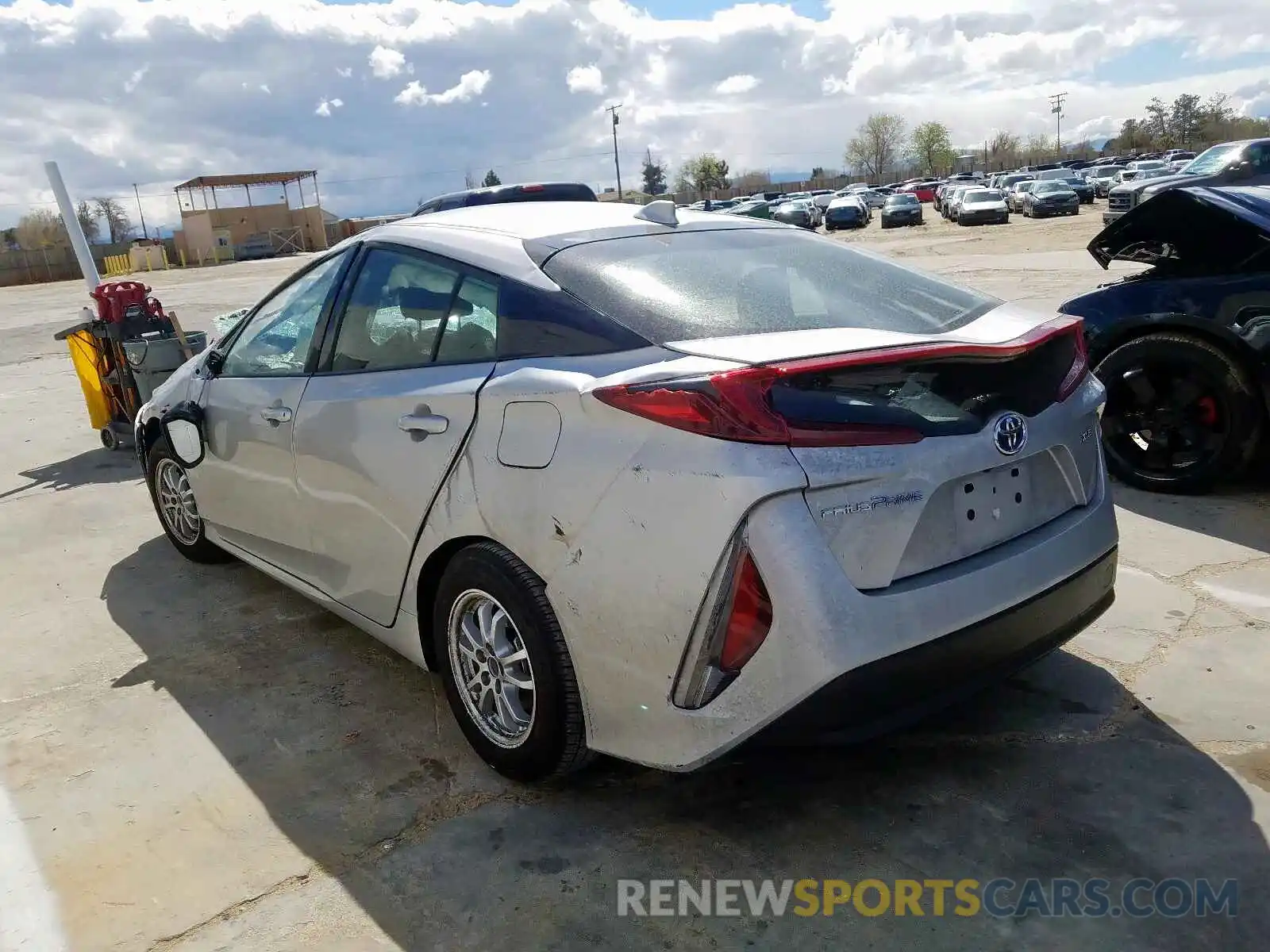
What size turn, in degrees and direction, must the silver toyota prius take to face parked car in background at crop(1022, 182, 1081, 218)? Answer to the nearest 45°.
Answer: approximately 90° to its right

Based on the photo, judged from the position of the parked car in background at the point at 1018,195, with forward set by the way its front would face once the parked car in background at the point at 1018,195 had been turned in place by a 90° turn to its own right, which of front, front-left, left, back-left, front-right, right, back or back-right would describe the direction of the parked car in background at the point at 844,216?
front-left

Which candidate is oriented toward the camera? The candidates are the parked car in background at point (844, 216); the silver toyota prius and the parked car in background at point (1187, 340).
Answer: the parked car in background at point (844, 216)

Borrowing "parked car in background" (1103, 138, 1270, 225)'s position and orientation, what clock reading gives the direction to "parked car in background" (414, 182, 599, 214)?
"parked car in background" (414, 182, 599, 214) is roughly at 11 o'clock from "parked car in background" (1103, 138, 1270, 225).

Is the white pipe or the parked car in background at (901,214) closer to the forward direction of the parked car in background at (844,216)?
the white pipe

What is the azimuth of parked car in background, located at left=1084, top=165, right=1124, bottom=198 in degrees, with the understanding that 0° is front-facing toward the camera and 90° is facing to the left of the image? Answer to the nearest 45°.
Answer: approximately 45°

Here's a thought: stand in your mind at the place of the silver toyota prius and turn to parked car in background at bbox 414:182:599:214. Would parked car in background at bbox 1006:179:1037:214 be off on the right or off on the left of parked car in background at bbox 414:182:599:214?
right

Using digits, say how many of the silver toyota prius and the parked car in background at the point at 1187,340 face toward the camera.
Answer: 0

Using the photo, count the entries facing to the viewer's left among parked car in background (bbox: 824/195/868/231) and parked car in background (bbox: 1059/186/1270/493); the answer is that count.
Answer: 1
